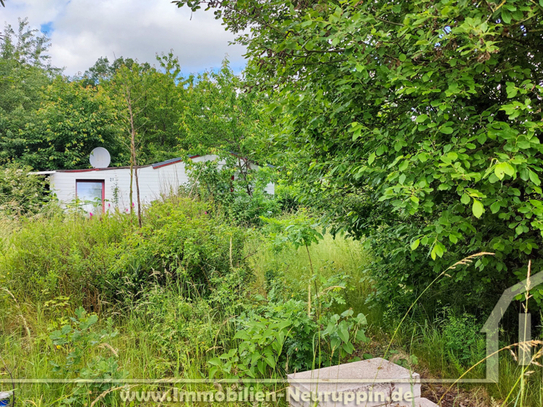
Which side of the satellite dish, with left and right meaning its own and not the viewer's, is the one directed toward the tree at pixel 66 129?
back

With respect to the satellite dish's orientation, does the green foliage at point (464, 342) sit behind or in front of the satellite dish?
in front

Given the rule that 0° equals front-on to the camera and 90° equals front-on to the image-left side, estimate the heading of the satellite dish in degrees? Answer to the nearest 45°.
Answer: approximately 0°

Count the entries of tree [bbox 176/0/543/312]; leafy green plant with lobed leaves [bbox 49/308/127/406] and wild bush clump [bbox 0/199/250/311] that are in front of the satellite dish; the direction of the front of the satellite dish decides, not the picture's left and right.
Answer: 3

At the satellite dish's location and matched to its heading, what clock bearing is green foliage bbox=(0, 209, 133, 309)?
The green foliage is roughly at 12 o'clock from the satellite dish.

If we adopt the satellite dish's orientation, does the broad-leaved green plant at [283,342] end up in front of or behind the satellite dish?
in front

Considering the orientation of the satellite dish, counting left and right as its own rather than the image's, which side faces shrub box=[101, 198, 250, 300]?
front

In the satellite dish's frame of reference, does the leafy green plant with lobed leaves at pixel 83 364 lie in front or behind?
in front

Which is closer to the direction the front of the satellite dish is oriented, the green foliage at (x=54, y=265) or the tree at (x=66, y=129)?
the green foliage
